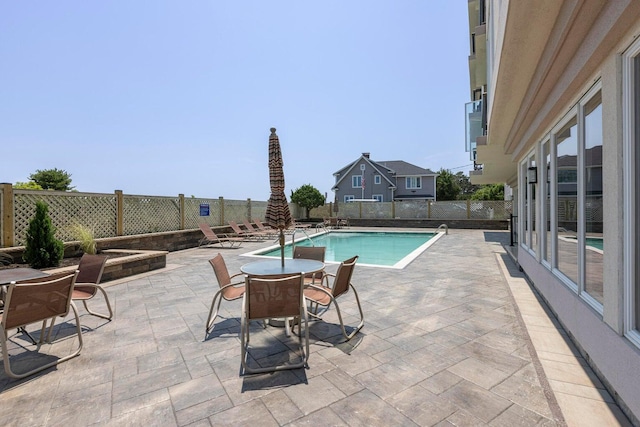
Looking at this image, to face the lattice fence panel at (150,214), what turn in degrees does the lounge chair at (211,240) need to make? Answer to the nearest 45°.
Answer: approximately 135° to its right

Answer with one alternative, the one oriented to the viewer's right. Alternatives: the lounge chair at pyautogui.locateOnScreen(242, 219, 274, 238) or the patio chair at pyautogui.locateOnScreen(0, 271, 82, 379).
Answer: the lounge chair

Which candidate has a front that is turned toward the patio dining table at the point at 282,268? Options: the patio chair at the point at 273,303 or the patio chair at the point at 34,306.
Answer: the patio chair at the point at 273,303

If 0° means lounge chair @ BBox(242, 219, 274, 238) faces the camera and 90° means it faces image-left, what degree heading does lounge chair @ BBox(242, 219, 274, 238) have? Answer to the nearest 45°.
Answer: approximately 270°

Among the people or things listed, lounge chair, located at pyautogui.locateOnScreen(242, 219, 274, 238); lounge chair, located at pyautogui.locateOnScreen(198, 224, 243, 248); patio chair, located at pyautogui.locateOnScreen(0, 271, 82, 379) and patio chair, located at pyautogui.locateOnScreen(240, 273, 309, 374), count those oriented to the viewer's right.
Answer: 2

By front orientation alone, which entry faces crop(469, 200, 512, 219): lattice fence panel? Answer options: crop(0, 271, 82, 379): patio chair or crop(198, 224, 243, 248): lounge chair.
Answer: the lounge chair

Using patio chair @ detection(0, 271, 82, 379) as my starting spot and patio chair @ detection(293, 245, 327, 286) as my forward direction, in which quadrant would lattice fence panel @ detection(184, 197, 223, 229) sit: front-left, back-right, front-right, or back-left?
front-left

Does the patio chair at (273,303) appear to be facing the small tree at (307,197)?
yes

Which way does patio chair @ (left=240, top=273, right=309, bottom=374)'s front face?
away from the camera

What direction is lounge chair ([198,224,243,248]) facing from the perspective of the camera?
to the viewer's right

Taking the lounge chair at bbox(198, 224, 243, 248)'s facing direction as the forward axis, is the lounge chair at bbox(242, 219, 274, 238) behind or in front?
in front

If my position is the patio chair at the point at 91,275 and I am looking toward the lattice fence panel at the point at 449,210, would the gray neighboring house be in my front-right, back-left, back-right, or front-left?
front-left

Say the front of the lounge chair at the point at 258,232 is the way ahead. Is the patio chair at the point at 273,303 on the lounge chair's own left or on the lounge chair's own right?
on the lounge chair's own right

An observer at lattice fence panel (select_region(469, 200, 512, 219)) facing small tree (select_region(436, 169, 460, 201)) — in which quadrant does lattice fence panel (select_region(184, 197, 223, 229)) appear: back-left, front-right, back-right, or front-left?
back-left

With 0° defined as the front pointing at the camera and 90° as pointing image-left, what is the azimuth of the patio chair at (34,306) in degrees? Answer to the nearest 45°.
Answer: approximately 135°

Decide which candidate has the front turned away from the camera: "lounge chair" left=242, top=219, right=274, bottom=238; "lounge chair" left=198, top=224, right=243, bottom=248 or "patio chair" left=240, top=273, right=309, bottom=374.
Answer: the patio chair
